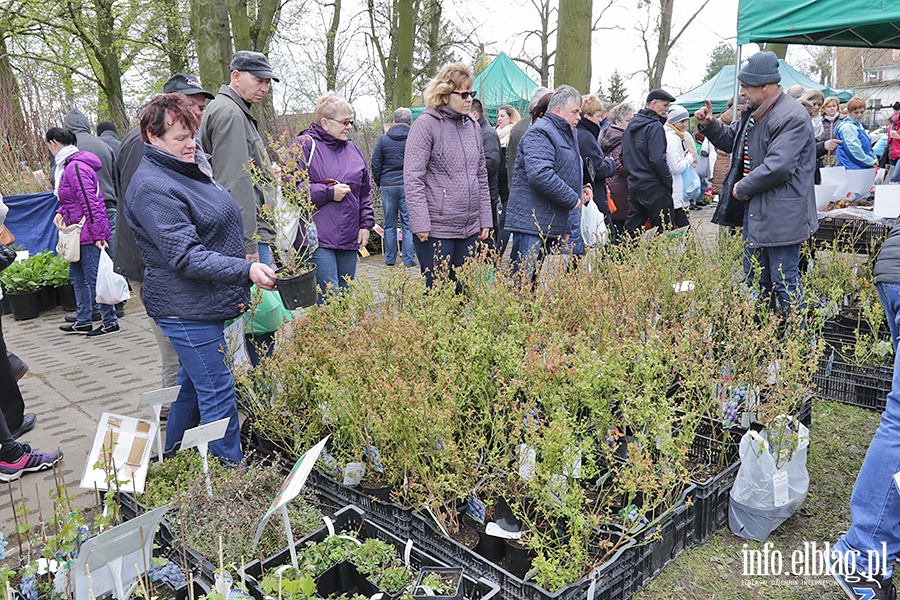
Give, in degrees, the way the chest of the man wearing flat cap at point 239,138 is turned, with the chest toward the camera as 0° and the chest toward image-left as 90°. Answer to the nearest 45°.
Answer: approximately 270°

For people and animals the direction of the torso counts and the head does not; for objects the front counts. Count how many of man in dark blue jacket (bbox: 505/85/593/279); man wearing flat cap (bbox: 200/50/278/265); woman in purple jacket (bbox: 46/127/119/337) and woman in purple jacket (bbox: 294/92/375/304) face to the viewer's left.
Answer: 1

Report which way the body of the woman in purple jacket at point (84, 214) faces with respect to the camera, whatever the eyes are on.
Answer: to the viewer's left

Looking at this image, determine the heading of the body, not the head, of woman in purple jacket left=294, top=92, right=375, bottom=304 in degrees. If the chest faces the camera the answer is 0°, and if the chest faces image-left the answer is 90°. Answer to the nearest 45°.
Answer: approximately 315°

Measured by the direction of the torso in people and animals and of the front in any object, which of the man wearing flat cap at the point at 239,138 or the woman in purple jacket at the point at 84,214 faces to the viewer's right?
the man wearing flat cap

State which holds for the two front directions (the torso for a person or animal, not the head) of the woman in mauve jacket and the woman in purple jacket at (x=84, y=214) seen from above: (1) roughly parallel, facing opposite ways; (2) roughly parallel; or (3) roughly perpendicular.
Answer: roughly perpendicular

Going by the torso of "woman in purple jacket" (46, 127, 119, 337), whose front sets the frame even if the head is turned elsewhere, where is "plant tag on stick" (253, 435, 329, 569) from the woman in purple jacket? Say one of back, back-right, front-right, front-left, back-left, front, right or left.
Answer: left

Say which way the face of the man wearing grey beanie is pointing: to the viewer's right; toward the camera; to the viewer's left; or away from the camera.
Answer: to the viewer's left

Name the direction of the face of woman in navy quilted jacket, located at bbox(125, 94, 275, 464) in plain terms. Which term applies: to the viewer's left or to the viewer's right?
to the viewer's right

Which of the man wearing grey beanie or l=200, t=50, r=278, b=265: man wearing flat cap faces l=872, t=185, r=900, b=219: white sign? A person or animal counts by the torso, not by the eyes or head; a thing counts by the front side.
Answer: the man wearing flat cap

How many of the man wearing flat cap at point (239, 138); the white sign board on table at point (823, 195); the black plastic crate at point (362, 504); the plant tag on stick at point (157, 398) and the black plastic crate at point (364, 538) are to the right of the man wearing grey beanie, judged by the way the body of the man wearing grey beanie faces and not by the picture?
1
